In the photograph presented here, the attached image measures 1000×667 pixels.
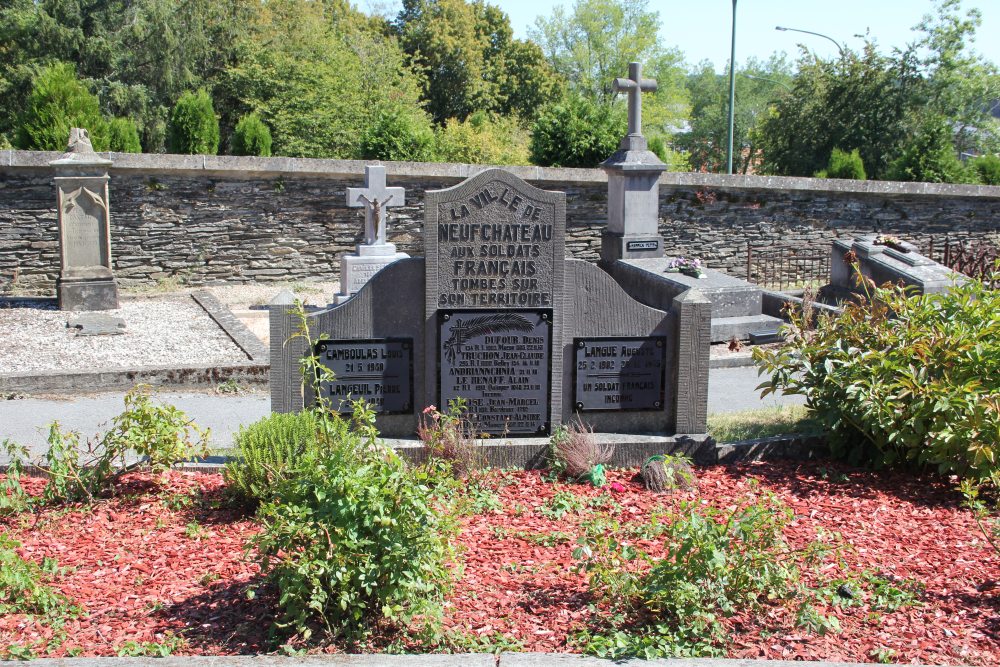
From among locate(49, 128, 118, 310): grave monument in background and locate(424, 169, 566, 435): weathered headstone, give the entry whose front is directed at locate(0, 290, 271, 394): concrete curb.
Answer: the grave monument in background

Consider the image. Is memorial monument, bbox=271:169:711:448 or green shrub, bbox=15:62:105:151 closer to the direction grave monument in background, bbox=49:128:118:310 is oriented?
the memorial monument

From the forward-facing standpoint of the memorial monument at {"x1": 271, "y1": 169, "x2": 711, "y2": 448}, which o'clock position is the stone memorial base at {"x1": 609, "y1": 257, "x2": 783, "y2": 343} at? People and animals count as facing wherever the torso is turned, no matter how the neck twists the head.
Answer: The stone memorial base is roughly at 7 o'clock from the memorial monument.

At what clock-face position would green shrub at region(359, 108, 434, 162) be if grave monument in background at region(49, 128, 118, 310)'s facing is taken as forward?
The green shrub is roughly at 8 o'clock from the grave monument in background.

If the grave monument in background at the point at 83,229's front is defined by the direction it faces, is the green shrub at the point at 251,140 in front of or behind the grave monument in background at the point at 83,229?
behind

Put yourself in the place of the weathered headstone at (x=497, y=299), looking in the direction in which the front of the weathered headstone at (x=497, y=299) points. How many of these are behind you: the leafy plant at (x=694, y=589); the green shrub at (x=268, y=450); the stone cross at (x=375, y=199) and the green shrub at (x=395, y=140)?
2

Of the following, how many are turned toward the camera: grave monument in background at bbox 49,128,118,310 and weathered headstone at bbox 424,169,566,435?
2

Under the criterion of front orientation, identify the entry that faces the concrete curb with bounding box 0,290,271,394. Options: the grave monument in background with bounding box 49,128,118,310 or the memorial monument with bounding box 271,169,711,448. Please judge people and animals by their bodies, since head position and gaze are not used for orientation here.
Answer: the grave monument in background

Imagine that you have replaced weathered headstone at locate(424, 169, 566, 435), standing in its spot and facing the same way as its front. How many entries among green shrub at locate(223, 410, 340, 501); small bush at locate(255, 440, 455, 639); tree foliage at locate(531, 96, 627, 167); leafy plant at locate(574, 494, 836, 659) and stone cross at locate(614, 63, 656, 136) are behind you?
2

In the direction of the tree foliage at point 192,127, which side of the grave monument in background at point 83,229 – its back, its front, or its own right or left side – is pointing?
back

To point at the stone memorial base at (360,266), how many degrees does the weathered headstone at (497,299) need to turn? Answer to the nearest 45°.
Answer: approximately 180°

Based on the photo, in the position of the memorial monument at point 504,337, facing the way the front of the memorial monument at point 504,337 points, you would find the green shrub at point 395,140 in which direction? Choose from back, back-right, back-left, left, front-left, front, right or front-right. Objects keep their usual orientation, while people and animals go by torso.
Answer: back

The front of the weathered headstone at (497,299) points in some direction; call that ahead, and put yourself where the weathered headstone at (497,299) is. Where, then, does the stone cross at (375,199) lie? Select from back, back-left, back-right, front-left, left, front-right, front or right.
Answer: back

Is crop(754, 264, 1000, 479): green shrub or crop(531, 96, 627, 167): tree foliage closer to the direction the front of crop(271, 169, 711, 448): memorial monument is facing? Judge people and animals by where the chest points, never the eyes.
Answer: the green shrub
